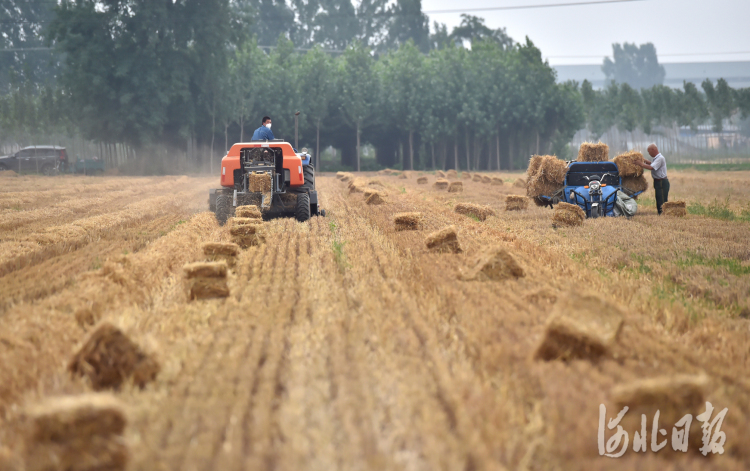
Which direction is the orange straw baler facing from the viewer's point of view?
away from the camera

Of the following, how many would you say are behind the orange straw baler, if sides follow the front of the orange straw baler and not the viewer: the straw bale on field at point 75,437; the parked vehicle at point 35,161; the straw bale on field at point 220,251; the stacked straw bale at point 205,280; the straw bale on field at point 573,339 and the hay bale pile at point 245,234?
5

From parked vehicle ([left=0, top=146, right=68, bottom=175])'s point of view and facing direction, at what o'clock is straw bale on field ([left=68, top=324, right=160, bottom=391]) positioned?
The straw bale on field is roughly at 9 o'clock from the parked vehicle.

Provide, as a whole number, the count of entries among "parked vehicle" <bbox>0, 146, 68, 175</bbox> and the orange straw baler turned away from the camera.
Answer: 1

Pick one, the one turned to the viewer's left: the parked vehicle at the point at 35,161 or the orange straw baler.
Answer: the parked vehicle

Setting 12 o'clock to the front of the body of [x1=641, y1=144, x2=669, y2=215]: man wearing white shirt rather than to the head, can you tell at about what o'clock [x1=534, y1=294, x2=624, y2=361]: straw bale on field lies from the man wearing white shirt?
The straw bale on field is roughly at 9 o'clock from the man wearing white shirt.

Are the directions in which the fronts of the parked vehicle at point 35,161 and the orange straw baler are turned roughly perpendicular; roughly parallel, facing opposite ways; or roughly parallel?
roughly perpendicular

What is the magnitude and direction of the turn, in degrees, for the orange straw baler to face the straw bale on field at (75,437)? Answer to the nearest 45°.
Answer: approximately 180°

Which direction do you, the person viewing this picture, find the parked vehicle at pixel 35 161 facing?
facing to the left of the viewer

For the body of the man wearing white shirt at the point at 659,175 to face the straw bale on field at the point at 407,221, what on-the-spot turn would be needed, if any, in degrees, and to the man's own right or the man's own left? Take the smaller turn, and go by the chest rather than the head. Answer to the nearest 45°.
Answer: approximately 45° to the man's own left

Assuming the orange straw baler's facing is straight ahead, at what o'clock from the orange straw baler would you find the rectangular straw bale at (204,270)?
The rectangular straw bale is roughly at 6 o'clock from the orange straw baler.

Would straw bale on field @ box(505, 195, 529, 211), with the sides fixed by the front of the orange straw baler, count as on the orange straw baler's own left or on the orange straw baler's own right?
on the orange straw baler's own right

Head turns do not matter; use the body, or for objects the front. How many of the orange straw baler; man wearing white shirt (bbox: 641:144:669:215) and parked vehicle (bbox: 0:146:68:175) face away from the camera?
1

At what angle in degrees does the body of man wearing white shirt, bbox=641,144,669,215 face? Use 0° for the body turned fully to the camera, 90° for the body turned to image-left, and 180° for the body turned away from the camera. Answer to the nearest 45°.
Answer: approximately 90°
